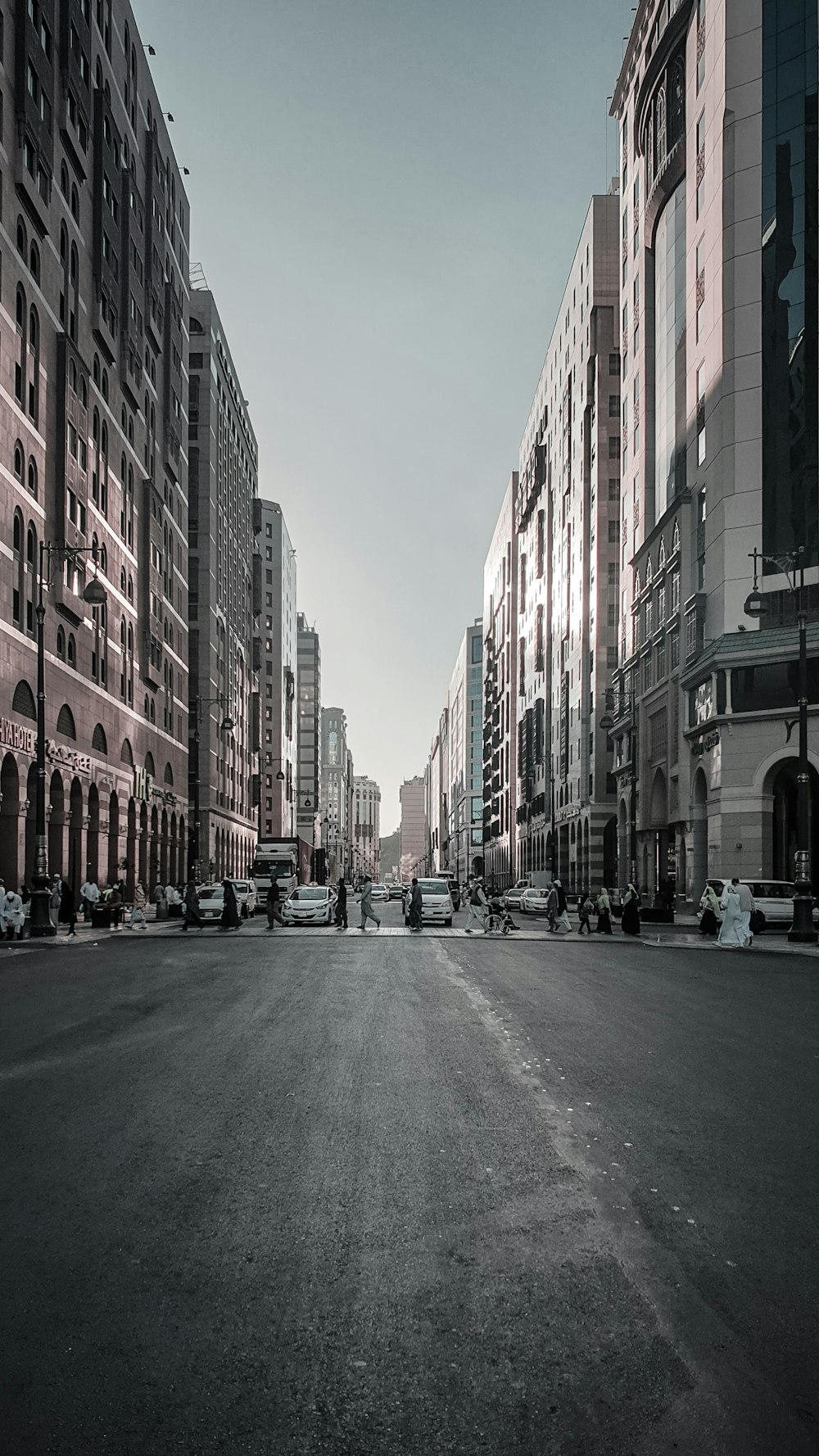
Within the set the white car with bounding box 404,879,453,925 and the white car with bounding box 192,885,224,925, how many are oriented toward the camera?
2

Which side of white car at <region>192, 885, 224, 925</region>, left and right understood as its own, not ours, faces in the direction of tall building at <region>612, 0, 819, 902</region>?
left

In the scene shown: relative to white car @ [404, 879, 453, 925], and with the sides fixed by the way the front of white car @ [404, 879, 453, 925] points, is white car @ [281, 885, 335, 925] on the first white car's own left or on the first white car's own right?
on the first white car's own right

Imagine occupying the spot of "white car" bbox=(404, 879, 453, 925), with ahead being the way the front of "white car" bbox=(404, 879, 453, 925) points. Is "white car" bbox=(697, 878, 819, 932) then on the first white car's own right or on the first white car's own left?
on the first white car's own left

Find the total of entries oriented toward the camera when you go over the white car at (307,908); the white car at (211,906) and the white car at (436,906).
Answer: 3
